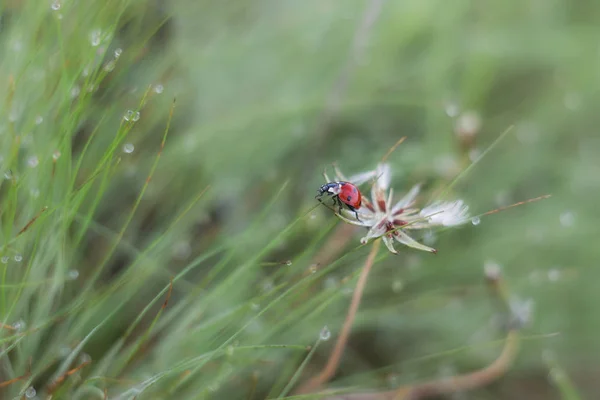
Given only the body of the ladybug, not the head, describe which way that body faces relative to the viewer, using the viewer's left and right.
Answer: facing to the left of the viewer
